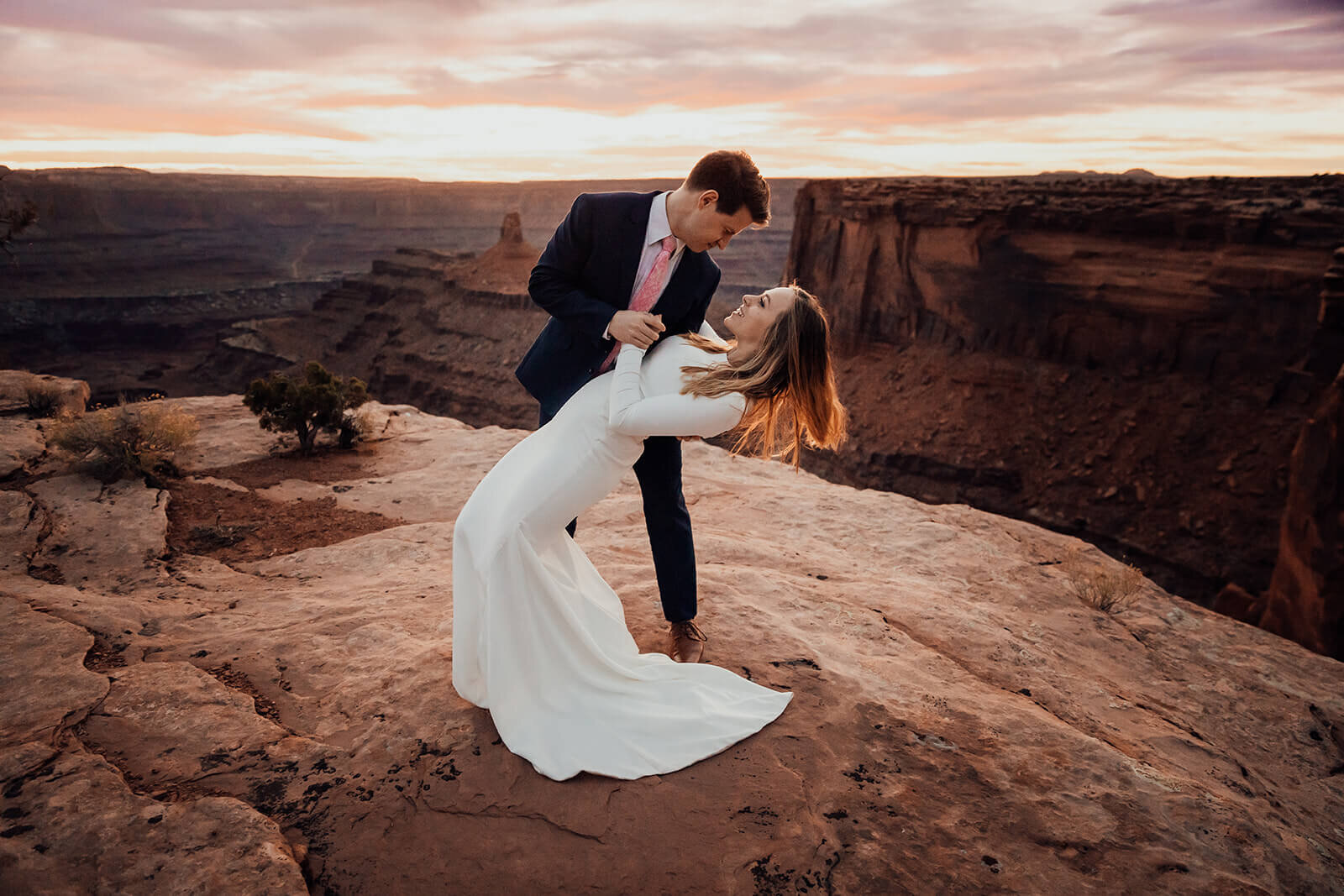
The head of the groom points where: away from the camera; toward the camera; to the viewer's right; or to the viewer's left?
to the viewer's right

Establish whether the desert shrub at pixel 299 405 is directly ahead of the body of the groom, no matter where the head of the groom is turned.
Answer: no

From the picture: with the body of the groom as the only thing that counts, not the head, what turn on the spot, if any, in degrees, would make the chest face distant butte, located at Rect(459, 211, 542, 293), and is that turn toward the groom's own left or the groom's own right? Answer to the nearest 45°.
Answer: approximately 135° to the groom's own left

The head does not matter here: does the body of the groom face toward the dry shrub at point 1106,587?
no

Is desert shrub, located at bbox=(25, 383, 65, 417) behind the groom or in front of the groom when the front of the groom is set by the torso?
behind

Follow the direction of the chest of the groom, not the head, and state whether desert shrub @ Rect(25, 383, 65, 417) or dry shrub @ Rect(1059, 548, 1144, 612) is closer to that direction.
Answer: the dry shrub

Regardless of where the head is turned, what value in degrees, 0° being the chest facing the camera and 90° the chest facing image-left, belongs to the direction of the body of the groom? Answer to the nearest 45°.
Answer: approximately 315°
